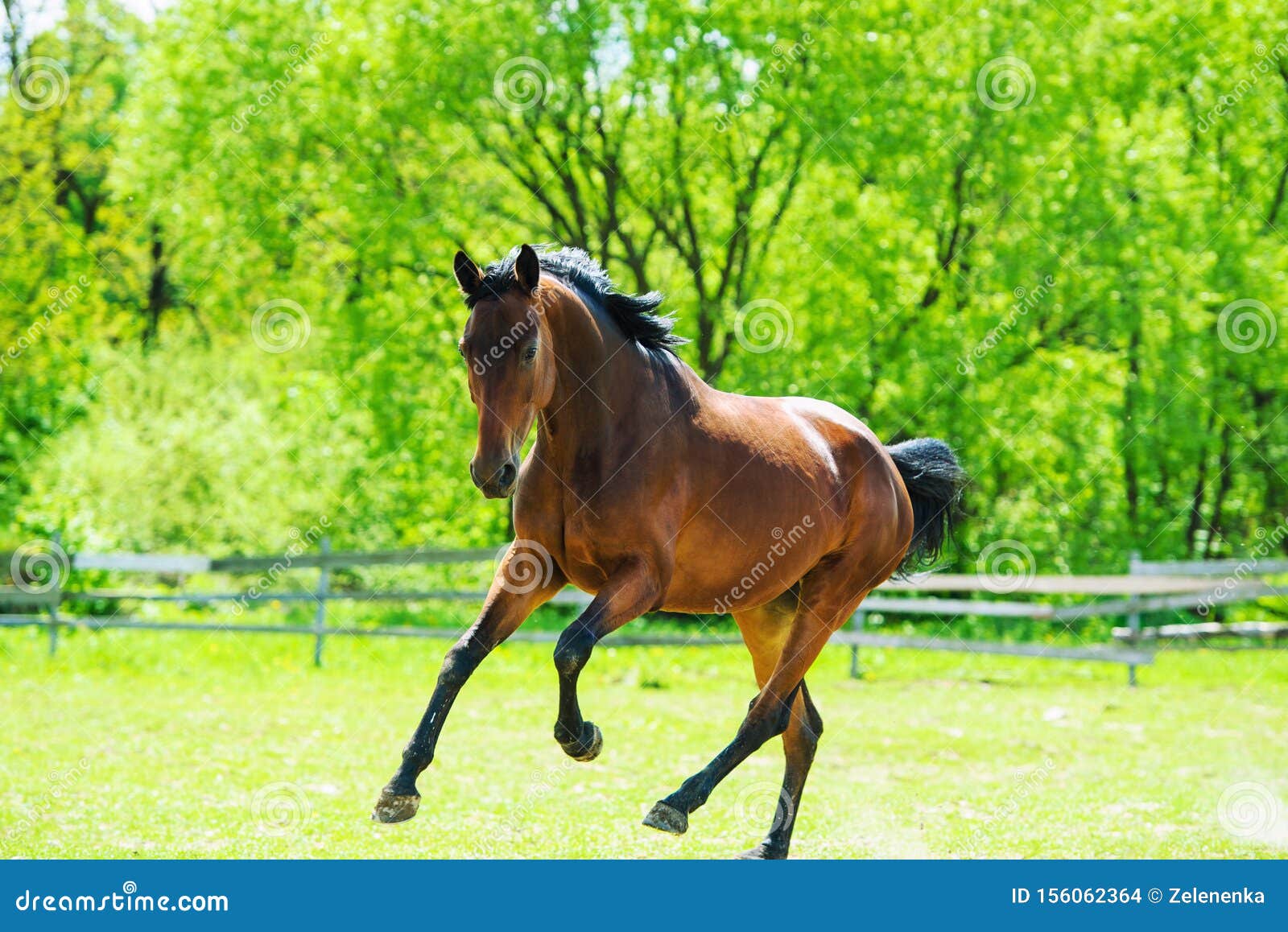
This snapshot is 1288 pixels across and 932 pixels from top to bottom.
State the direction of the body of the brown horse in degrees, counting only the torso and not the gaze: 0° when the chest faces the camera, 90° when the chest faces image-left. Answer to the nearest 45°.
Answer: approximately 45°
